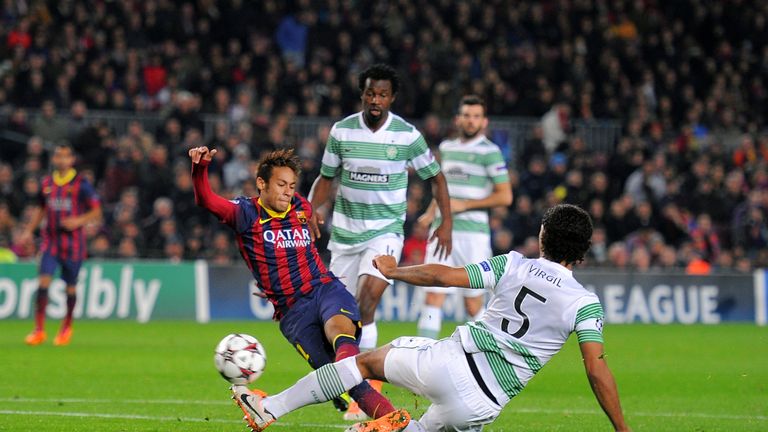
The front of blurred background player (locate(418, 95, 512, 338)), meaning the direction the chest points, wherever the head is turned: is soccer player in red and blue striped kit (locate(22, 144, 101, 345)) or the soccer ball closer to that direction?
the soccer ball

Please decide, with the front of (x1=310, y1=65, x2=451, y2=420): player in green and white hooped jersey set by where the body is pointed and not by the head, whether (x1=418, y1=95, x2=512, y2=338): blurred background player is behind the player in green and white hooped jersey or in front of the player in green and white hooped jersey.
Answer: behind

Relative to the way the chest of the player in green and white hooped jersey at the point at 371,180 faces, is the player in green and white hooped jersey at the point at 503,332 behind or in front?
in front

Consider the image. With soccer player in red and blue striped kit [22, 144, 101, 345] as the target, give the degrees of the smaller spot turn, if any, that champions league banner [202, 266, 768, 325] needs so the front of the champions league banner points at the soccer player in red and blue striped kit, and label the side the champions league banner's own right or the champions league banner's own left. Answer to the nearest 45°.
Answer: approximately 45° to the champions league banner's own right

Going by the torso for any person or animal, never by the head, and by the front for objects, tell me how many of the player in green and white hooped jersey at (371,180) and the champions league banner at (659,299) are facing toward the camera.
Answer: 2

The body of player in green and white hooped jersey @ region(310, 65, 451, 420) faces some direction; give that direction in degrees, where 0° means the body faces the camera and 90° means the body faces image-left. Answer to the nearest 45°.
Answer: approximately 0°

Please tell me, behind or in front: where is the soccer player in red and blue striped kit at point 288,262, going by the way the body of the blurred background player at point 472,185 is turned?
in front

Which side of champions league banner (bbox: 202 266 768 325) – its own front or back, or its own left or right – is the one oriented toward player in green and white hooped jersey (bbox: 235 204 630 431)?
front

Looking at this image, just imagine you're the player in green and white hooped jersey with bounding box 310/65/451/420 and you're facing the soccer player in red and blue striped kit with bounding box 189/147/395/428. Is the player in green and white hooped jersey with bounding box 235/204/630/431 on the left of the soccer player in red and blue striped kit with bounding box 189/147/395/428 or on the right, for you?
left
